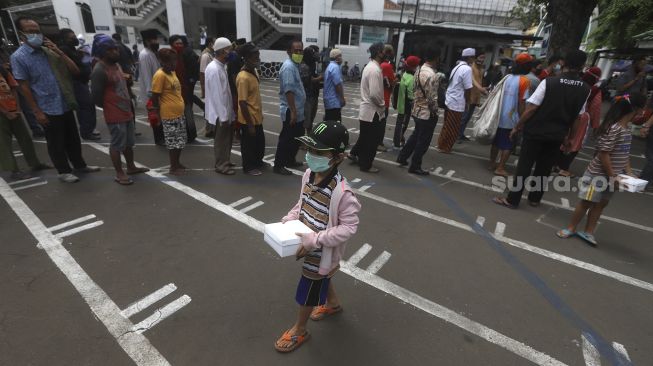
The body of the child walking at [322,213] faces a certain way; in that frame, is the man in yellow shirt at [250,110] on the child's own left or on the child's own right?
on the child's own right

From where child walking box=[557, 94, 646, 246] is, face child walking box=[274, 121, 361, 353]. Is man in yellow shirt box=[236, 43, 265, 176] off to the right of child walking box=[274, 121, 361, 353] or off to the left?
right

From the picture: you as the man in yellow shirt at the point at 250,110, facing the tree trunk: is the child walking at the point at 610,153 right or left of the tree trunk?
right

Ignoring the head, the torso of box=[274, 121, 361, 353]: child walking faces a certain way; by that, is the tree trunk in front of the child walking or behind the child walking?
behind

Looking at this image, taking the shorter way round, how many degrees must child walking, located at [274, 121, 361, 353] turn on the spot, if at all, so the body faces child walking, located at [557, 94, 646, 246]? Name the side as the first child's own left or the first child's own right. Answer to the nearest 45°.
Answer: approximately 180°
